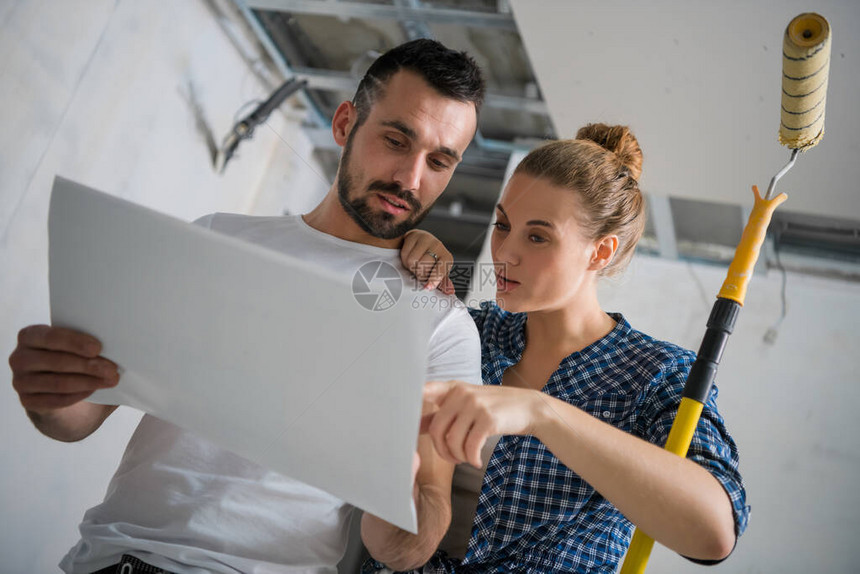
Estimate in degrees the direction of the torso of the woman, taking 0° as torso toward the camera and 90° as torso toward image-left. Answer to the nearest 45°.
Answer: approximately 45°

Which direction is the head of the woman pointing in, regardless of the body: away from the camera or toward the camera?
toward the camera
